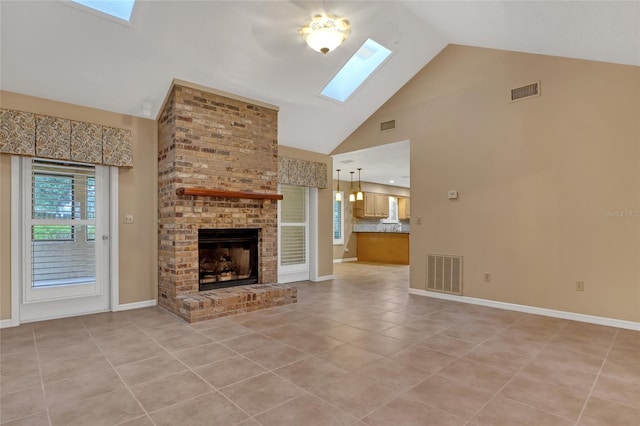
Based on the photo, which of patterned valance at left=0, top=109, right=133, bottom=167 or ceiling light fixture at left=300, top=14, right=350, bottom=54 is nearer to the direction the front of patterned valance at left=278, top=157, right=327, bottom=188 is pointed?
the ceiling light fixture

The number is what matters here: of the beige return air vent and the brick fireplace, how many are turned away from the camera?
0

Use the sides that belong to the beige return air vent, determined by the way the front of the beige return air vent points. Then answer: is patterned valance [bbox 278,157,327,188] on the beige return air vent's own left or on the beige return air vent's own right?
on the beige return air vent's own right

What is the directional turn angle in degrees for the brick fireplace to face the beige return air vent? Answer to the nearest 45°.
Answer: approximately 45° to its left

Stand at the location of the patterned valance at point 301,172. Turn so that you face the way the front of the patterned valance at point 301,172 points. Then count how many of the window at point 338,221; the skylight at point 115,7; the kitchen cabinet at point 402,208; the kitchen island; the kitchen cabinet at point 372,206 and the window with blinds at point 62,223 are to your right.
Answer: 2

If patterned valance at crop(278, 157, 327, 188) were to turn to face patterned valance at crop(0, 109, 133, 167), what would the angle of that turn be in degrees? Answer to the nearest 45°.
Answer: approximately 90° to its right

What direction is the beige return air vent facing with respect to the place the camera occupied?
facing the viewer and to the left of the viewer

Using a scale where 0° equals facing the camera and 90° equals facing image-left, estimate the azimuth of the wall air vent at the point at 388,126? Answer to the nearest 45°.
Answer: approximately 45°

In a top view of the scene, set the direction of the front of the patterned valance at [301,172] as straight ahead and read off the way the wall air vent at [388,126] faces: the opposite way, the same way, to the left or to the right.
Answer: to the right

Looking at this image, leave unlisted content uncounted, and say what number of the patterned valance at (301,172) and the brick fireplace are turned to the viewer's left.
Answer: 0

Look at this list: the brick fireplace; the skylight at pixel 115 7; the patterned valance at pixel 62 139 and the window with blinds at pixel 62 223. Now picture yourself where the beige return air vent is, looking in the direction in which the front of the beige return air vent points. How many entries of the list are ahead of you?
4

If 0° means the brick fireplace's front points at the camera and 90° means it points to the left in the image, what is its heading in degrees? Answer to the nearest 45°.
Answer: approximately 315°

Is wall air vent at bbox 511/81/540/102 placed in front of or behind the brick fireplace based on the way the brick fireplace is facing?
in front

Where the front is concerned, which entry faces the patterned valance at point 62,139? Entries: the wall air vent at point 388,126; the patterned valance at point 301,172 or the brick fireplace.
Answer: the wall air vent

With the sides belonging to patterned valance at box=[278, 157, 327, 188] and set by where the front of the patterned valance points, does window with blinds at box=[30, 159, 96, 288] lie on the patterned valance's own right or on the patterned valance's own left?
on the patterned valance's own right

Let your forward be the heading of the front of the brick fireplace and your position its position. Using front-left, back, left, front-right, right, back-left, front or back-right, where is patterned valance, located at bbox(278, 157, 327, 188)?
left
